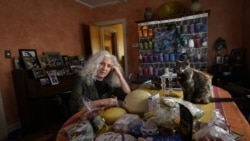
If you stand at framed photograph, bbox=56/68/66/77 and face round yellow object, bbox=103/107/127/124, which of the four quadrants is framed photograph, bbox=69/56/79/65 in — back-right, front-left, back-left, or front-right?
back-left

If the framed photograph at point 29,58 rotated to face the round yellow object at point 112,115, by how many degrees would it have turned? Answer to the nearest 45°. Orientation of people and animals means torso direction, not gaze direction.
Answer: approximately 45° to its right

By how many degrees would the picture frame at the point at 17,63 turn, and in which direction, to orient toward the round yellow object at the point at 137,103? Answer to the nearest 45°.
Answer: approximately 45° to its right

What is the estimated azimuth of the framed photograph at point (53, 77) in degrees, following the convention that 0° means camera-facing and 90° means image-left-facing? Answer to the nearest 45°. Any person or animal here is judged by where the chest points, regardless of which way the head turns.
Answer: approximately 315°

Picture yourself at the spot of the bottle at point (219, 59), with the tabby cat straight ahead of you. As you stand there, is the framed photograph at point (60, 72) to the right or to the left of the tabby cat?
right

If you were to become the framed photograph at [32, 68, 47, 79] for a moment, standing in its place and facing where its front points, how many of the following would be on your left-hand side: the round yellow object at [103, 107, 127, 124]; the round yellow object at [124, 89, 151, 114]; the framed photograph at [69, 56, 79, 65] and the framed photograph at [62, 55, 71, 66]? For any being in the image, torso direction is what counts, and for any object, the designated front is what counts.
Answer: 2

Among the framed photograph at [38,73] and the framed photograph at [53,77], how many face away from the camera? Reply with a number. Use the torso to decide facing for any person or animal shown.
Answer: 0

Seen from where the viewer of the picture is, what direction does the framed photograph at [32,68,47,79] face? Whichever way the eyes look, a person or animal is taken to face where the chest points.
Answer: facing the viewer and to the right of the viewer

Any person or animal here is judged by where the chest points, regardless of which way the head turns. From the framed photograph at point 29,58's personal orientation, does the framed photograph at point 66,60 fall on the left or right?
on its left

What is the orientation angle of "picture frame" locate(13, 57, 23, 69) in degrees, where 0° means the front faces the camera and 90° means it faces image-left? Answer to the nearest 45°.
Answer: approximately 315°
